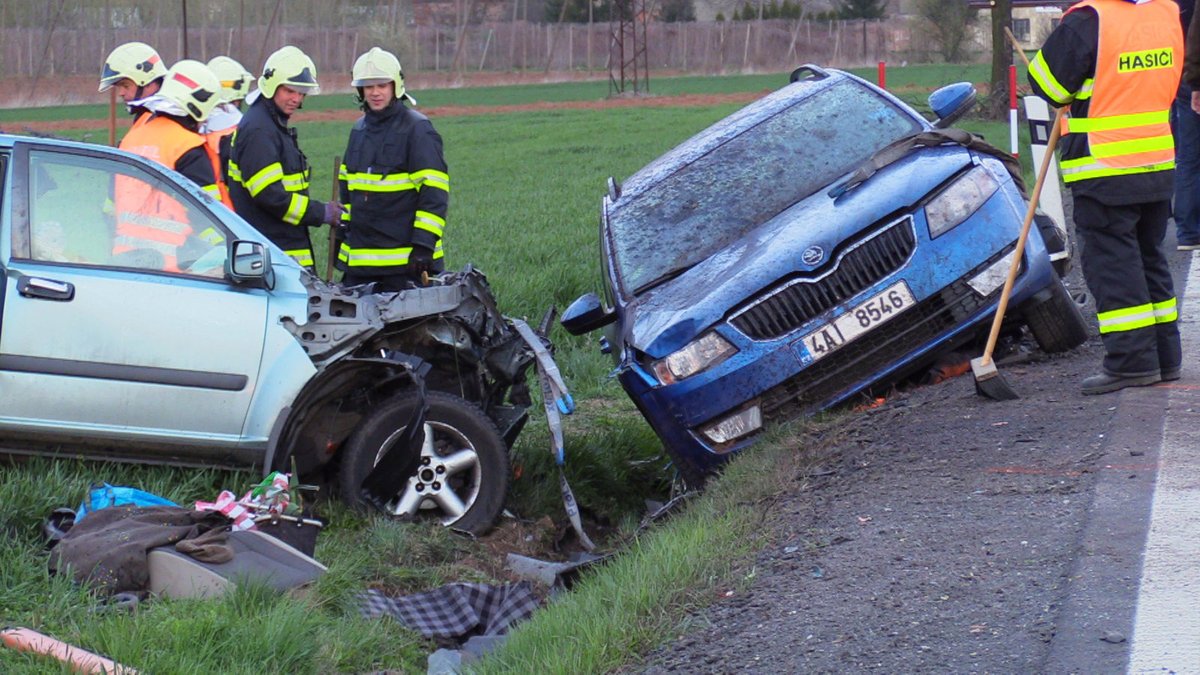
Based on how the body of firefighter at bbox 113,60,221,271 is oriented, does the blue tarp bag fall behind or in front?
behind

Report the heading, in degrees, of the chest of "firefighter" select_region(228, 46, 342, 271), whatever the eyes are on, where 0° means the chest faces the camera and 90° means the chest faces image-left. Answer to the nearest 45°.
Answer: approximately 315°

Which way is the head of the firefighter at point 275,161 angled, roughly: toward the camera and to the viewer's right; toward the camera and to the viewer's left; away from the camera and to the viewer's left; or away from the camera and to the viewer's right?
toward the camera and to the viewer's right

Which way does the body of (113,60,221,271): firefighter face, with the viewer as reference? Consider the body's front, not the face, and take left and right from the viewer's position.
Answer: facing away from the viewer and to the right of the viewer

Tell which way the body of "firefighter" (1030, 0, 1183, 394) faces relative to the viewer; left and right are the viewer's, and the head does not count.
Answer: facing away from the viewer and to the left of the viewer

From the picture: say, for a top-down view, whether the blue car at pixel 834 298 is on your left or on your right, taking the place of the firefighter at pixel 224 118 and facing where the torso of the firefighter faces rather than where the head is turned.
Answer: on your right

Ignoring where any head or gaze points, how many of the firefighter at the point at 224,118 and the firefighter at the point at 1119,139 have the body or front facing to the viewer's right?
1

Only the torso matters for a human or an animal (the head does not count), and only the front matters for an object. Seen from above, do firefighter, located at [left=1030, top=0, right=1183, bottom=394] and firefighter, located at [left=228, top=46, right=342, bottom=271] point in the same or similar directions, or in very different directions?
very different directions

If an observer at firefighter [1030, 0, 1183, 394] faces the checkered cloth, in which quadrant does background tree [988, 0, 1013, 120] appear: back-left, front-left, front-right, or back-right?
back-right

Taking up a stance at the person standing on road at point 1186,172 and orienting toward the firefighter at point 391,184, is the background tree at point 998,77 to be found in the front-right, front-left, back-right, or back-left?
back-right

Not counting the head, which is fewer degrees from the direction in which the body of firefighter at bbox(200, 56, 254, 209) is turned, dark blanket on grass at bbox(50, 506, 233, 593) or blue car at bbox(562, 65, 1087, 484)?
the blue car

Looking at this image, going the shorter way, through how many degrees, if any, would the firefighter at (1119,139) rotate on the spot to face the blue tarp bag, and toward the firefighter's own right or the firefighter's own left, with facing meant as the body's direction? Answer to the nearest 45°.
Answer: approximately 90° to the firefighter's own left
